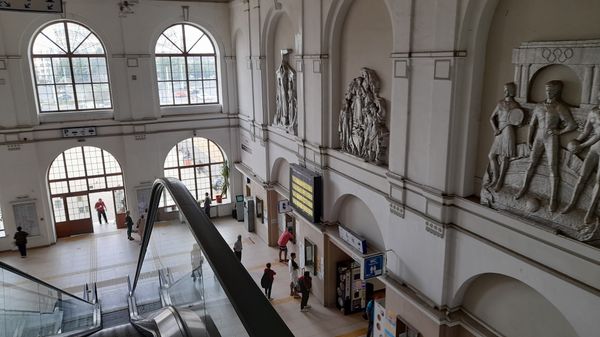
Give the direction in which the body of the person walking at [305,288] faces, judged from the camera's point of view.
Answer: away from the camera

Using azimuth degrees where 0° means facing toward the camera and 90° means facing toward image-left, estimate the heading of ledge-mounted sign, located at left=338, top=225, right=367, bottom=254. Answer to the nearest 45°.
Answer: approximately 45°

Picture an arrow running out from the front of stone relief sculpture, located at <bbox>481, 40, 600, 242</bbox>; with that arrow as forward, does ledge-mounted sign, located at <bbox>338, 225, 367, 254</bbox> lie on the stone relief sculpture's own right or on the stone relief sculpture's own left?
on the stone relief sculpture's own right

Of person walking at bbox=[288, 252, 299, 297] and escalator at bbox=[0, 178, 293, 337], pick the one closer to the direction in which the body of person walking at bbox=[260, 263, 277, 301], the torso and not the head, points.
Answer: the person walking

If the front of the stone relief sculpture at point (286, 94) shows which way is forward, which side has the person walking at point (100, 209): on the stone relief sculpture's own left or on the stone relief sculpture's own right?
on the stone relief sculpture's own right

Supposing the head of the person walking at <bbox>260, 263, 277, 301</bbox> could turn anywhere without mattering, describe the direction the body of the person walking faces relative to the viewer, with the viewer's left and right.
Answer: facing away from the viewer
